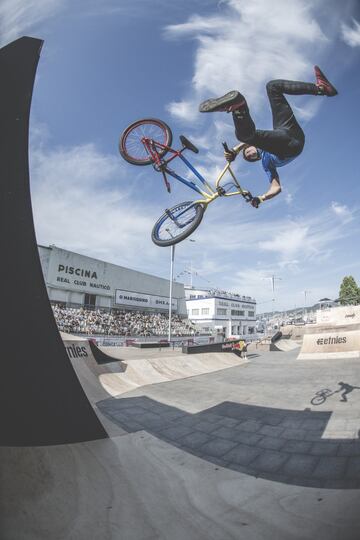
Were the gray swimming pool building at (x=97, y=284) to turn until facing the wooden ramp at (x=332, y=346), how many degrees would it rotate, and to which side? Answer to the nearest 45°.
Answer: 0° — it already faces it

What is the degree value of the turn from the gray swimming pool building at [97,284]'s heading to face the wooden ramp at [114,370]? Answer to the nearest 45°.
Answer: approximately 45° to its right

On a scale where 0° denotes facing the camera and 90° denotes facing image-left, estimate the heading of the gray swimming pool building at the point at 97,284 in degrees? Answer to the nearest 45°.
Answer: approximately 315°
